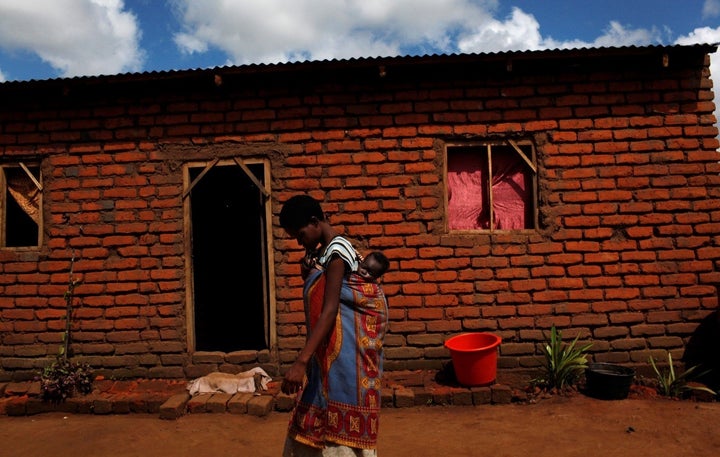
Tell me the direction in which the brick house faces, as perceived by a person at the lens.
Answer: facing the viewer

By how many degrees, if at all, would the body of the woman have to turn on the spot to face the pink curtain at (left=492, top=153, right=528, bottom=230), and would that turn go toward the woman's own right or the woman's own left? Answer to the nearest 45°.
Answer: approximately 135° to the woman's own right

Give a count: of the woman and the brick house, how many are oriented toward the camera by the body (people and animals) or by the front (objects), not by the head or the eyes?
1

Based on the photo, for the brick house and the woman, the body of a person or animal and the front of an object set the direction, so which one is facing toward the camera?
the brick house

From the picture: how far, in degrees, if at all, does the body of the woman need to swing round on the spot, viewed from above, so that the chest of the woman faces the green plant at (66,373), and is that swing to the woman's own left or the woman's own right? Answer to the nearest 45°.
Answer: approximately 45° to the woman's own right

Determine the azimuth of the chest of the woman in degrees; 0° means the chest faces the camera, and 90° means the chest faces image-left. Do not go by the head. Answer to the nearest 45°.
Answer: approximately 90°

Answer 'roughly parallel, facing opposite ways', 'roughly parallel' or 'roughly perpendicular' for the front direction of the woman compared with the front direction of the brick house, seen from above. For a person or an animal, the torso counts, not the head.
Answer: roughly perpendicular

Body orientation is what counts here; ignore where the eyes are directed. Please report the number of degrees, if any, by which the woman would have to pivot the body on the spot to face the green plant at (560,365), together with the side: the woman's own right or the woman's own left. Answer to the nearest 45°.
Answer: approximately 135° to the woman's own right

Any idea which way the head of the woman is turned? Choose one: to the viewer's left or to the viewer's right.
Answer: to the viewer's left

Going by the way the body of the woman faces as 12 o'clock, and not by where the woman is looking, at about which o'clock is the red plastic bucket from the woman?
The red plastic bucket is roughly at 4 o'clock from the woman.

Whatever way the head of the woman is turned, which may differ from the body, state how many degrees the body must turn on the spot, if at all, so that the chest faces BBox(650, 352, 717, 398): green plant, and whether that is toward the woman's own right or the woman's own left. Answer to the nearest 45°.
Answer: approximately 135° to the woman's own right

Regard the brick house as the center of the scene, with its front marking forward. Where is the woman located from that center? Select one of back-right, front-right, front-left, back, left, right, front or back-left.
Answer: front

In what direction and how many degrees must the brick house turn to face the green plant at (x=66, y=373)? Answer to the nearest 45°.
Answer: approximately 90° to its right

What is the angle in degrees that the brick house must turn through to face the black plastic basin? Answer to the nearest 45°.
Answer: approximately 90° to its left
